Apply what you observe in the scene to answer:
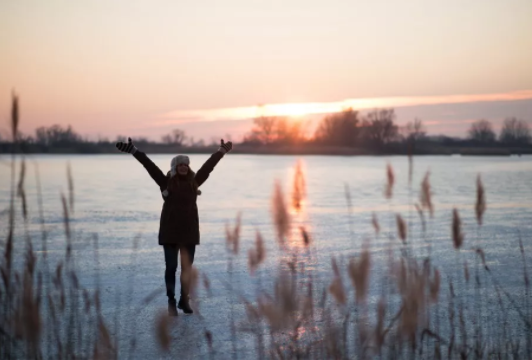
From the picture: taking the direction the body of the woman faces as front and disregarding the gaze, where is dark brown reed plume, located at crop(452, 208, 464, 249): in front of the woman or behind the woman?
in front

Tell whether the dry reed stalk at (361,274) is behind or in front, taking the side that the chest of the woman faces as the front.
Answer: in front

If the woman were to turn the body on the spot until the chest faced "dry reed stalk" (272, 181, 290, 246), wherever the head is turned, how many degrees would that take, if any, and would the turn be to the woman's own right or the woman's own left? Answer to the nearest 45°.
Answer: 0° — they already face it

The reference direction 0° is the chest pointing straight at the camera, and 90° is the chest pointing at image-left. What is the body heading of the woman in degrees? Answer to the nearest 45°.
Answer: approximately 0°

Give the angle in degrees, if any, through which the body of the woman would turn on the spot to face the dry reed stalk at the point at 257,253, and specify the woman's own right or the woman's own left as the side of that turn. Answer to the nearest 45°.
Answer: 0° — they already face it

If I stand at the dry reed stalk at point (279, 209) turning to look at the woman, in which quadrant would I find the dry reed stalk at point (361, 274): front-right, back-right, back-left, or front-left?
back-right

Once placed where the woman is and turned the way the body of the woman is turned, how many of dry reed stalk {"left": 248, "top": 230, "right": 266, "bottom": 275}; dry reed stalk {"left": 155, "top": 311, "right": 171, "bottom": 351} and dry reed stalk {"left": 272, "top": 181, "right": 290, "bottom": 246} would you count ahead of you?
3

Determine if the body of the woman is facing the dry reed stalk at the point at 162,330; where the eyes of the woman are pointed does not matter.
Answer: yes
